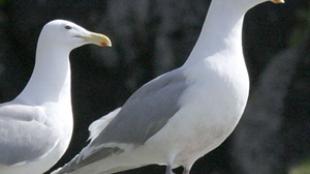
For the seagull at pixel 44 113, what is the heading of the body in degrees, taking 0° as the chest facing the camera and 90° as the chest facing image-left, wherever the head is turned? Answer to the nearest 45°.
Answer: approximately 270°

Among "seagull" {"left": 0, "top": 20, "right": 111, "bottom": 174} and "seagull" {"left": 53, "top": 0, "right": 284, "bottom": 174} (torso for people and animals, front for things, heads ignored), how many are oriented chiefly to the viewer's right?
2

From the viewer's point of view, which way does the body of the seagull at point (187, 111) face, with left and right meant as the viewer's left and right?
facing to the right of the viewer

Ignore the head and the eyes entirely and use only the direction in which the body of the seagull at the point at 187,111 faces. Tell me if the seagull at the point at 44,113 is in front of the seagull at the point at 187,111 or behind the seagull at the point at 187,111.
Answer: behind

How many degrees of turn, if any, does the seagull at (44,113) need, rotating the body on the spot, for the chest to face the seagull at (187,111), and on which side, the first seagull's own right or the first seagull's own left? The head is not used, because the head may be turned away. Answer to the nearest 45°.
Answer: approximately 45° to the first seagull's own right

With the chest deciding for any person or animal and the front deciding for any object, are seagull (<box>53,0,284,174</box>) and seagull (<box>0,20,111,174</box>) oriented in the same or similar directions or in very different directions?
same or similar directions
